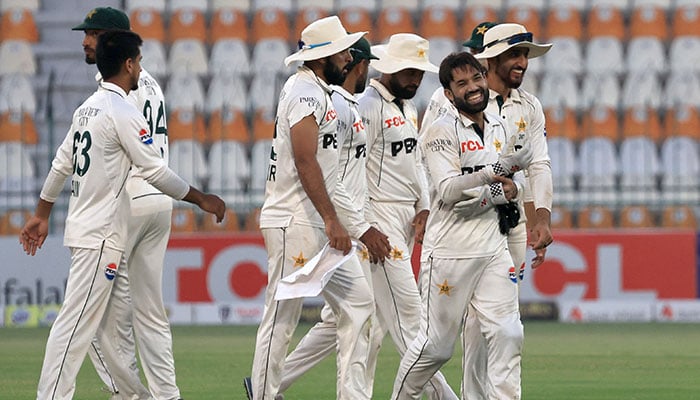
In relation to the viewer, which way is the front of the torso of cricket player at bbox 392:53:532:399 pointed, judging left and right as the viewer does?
facing the viewer and to the right of the viewer

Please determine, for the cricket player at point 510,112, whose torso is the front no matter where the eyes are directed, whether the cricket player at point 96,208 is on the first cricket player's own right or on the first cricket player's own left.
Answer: on the first cricket player's own right

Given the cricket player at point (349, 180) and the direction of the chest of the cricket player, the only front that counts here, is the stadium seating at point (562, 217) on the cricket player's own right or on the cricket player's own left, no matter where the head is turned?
on the cricket player's own left

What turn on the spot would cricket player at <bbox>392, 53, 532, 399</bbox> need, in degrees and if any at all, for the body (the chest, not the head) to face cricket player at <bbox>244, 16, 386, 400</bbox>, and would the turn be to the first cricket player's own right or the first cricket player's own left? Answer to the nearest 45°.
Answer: approximately 135° to the first cricket player's own right

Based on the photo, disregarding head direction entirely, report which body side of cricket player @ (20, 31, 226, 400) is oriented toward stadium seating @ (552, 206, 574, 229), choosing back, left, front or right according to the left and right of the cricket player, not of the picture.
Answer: front

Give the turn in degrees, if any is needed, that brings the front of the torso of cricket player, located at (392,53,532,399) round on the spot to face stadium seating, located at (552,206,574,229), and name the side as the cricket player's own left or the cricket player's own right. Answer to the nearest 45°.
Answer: approximately 135° to the cricket player's own left
